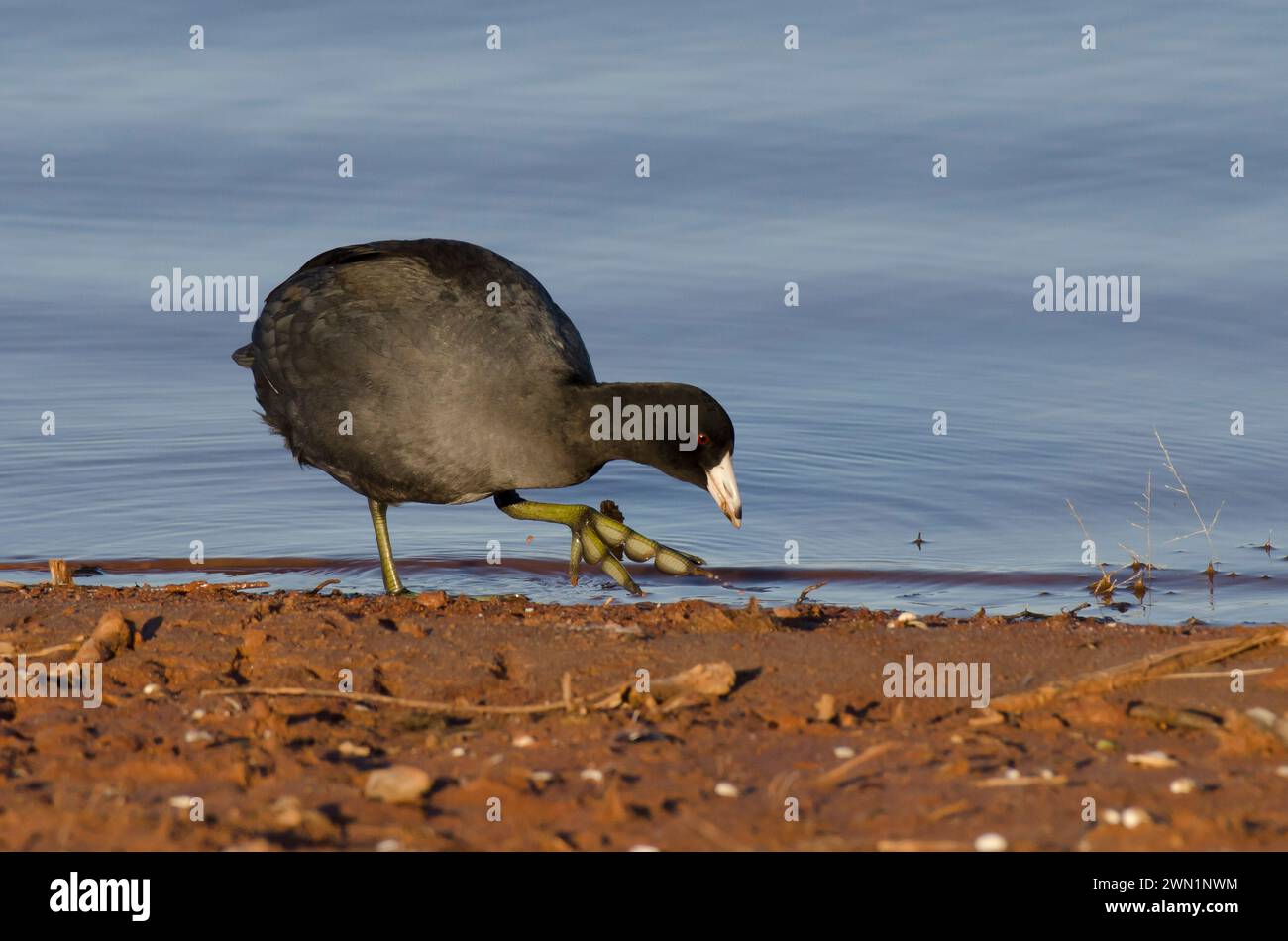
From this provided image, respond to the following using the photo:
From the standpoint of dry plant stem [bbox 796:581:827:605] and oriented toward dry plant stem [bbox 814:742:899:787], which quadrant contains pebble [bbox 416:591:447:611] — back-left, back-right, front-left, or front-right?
front-right

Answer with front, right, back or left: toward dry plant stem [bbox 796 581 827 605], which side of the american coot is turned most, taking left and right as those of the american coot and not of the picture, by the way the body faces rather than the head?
front

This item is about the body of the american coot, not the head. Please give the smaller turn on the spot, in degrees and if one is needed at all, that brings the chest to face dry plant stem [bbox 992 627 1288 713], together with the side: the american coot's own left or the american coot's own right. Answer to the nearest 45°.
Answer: approximately 45° to the american coot's own right

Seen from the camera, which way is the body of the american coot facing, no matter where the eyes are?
to the viewer's right

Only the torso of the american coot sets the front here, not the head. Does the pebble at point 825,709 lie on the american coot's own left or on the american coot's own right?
on the american coot's own right

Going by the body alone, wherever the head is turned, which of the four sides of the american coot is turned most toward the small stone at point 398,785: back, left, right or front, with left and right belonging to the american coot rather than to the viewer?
right

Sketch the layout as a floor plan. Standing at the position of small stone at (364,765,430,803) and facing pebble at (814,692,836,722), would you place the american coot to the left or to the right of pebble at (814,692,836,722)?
left

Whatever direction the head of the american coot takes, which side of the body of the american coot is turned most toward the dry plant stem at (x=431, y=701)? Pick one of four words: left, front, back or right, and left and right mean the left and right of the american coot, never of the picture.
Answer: right

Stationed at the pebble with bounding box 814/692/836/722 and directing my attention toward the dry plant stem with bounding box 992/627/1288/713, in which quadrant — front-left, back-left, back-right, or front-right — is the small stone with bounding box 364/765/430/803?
back-right
